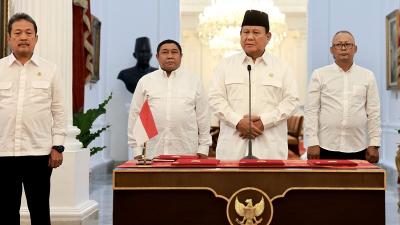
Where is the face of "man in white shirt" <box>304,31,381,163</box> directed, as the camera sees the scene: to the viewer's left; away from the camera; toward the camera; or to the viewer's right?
toward the camera

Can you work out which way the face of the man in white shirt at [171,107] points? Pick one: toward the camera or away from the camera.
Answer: toward the camera

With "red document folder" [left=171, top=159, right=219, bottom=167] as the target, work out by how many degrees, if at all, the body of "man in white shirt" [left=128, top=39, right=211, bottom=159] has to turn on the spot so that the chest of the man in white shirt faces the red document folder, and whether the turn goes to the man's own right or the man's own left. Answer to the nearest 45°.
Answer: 0° — they already face it

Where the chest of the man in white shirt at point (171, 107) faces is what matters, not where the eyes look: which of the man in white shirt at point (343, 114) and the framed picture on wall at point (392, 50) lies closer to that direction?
the man in white shirt

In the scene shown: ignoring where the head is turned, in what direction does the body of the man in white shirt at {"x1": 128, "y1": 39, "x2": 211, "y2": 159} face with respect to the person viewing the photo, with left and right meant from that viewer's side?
facing the viewer

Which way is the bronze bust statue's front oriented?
toward the camera

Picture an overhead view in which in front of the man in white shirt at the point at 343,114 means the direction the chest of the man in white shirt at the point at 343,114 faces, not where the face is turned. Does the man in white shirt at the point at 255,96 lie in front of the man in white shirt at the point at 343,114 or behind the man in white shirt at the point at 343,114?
in front

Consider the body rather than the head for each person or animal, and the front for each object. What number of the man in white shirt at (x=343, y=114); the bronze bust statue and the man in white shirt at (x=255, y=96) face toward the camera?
3

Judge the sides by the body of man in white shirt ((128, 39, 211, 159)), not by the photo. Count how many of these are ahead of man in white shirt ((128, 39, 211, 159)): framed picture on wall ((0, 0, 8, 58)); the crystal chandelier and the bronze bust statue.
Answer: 0

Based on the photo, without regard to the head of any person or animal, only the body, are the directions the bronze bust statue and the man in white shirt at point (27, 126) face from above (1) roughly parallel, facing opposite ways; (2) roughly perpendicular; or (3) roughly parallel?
roughly parallel

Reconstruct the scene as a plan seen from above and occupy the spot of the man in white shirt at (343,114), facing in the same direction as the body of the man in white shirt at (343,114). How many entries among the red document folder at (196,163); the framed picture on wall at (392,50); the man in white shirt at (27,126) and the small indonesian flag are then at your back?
1

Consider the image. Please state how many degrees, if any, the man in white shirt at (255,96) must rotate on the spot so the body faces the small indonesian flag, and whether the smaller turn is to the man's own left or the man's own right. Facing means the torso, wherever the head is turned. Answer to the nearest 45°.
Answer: approximately 45° to the man's own right

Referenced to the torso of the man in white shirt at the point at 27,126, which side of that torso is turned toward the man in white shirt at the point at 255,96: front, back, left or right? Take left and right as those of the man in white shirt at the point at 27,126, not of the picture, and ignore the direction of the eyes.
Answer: left

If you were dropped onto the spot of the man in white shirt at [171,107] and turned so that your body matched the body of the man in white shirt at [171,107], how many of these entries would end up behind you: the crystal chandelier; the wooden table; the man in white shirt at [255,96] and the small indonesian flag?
1

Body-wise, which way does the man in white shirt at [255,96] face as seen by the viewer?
toward the camera
